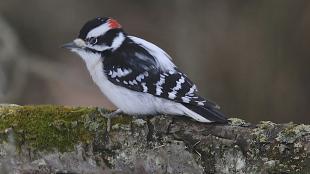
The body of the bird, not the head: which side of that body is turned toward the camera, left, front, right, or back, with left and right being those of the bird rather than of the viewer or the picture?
left
